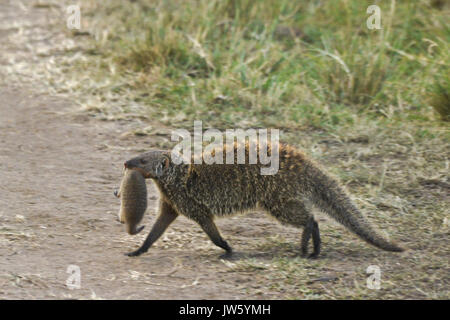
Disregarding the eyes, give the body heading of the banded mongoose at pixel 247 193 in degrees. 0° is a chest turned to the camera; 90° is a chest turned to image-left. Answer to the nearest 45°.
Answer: approximately 90°
